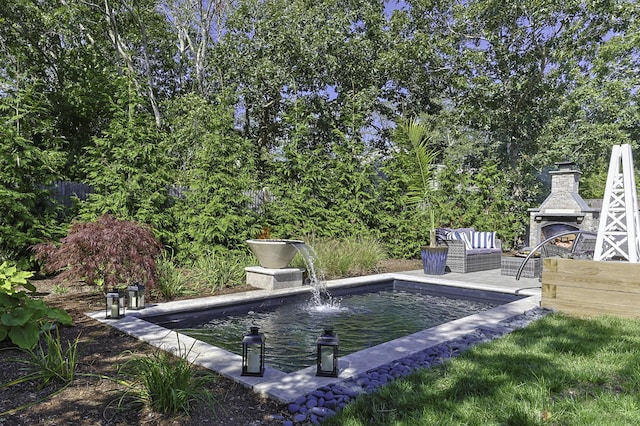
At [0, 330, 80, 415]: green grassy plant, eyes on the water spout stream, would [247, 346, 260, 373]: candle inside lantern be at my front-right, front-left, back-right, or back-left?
front-right

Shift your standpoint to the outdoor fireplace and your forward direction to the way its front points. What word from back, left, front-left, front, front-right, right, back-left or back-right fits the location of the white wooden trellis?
front

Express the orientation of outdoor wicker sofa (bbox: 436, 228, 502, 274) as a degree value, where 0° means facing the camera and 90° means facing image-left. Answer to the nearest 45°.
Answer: approximately 315°

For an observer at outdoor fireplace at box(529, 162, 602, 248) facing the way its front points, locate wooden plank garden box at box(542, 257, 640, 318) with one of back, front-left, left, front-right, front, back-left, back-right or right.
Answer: front

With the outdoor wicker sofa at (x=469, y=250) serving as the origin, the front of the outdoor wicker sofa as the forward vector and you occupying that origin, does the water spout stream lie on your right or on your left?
on your right

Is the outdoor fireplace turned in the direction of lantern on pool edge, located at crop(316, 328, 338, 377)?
yes

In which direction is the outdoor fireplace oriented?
toward the camera

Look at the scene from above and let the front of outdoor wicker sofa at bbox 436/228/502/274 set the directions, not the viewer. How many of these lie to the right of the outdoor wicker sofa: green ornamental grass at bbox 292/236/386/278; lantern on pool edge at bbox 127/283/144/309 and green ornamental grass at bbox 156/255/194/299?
3

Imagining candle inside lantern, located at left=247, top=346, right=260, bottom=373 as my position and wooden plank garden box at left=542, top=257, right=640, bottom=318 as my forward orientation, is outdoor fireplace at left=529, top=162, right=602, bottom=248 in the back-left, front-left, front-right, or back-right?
front-left

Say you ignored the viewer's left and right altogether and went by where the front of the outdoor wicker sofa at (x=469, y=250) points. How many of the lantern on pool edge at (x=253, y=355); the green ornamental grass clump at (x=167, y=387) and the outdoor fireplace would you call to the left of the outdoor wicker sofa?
1

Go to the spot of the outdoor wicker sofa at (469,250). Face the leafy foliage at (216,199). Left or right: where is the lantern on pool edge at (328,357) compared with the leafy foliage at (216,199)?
left

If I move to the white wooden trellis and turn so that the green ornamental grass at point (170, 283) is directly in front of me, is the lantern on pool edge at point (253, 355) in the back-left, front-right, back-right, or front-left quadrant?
front-left

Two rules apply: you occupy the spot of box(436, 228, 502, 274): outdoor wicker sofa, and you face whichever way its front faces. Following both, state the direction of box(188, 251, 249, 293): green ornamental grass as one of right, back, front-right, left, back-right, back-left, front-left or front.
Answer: right

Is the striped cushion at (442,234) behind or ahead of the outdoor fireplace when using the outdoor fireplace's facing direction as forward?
ahead

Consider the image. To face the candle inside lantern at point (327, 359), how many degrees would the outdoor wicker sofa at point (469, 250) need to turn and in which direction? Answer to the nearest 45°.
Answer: approximately 45° to its right

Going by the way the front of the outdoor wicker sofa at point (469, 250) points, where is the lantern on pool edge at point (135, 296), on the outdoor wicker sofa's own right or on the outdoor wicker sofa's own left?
on the outdoor wicker sofa's own right

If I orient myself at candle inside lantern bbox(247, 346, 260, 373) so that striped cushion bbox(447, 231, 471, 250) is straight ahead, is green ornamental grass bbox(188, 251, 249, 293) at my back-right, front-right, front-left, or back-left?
front-left

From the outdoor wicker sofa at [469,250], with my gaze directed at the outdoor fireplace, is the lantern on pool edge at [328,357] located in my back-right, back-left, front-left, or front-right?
back-right

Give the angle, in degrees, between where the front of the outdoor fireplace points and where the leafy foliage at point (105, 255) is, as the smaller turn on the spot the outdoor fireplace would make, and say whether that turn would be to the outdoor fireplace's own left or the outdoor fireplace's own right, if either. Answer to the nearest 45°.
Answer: approximately 45° to the outdoor fireplace's own right
